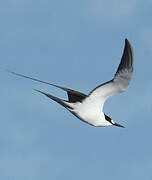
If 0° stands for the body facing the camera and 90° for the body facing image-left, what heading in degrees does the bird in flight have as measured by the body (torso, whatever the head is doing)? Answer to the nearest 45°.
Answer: approximately 270°
